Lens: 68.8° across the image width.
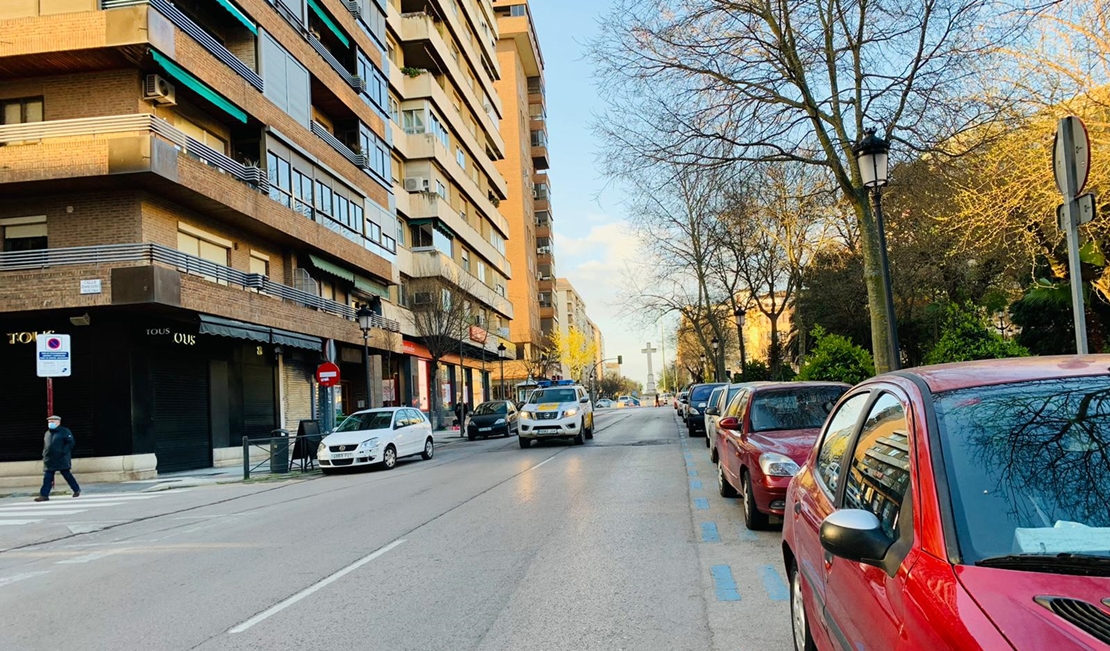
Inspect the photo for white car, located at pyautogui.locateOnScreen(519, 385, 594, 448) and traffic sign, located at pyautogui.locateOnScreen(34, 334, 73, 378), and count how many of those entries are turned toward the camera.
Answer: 2

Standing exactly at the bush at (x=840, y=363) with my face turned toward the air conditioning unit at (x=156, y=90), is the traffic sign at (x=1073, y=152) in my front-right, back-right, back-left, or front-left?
front-left

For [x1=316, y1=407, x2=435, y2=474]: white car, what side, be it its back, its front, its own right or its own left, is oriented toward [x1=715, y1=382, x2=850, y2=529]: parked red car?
left

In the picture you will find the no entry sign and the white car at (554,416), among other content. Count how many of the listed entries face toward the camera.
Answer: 2

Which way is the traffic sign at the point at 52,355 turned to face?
toward the camera

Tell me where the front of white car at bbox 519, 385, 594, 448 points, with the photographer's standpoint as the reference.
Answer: facing the viewer

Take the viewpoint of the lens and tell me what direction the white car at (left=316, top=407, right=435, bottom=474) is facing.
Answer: facing the viewer and to the left of the viewer

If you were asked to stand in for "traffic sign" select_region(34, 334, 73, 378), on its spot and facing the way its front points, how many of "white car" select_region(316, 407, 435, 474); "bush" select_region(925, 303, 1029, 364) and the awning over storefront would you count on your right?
0

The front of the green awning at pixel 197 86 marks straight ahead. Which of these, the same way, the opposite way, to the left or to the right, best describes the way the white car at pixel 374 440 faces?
to the right

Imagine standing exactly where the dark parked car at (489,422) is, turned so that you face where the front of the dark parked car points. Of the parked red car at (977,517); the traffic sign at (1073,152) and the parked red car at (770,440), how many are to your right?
0
